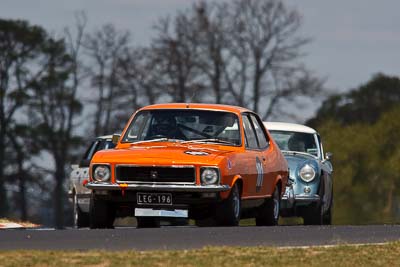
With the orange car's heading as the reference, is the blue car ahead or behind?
behind

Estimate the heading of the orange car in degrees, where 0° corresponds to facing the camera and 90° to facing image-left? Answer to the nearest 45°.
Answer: approximately 0°

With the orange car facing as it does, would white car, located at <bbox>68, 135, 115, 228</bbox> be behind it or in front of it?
behind
